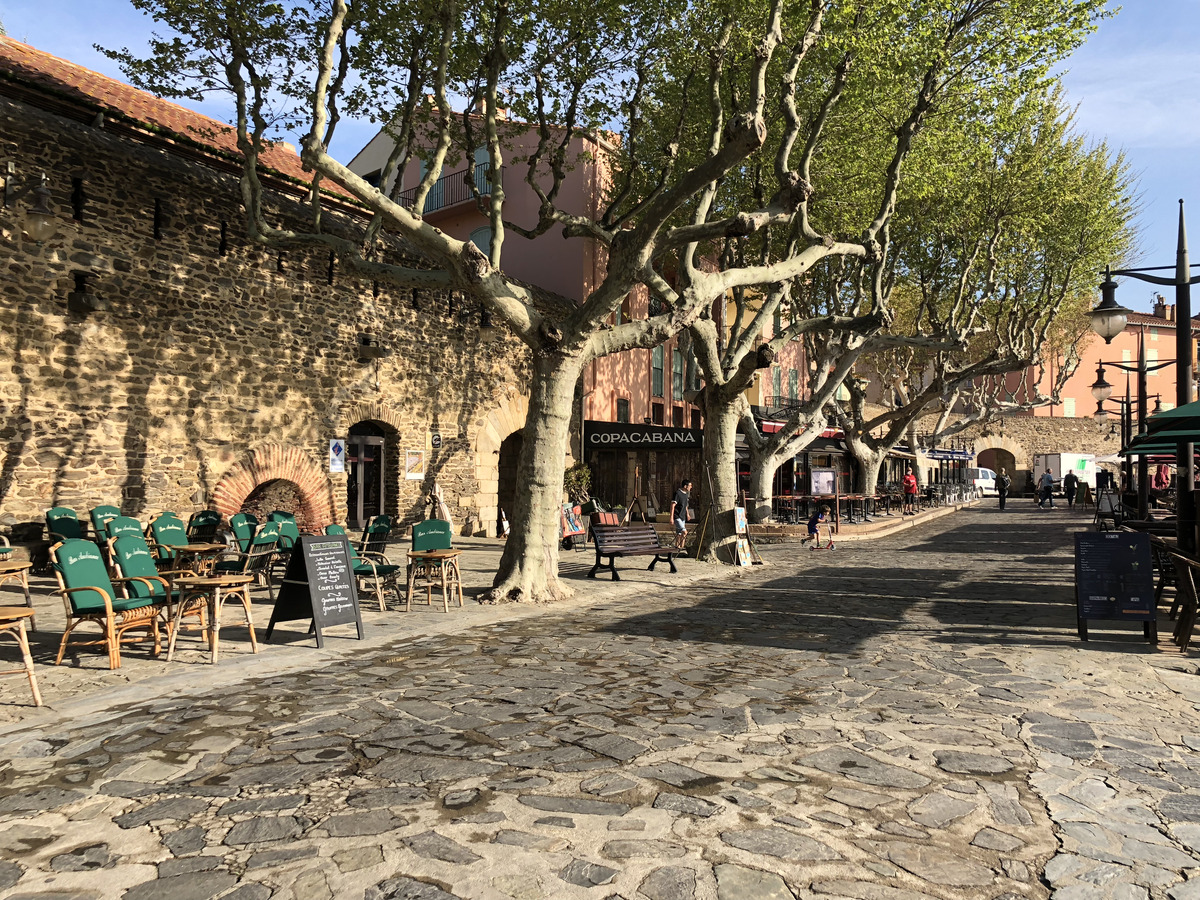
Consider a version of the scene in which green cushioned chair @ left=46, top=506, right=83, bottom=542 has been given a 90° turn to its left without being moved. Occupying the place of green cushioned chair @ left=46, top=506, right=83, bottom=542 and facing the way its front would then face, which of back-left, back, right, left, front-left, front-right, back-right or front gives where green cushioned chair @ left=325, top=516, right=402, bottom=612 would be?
right

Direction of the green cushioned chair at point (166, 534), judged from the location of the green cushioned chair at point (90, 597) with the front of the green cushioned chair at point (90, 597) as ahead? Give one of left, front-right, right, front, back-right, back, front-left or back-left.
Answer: back-left

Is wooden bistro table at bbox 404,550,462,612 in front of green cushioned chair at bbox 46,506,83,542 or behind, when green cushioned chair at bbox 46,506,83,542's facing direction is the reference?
in front

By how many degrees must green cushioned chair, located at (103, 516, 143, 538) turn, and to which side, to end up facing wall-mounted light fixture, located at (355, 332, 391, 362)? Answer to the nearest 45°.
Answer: approximately 90° to its left

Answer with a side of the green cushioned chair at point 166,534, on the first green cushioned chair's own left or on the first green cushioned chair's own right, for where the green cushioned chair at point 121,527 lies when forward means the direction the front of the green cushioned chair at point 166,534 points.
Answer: on the first green cushioned chair's own right

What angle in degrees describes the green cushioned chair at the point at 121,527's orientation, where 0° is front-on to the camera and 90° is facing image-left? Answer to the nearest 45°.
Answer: approximately 315°

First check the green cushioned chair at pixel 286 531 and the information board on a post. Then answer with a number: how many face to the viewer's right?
0

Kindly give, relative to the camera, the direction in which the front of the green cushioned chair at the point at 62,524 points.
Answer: facing the viewer and to the right of the viewer
